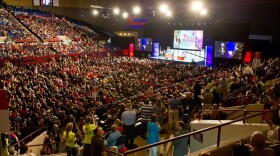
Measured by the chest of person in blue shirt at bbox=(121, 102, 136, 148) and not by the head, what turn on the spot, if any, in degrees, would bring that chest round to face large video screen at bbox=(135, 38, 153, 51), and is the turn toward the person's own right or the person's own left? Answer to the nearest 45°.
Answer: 0° — they already face it

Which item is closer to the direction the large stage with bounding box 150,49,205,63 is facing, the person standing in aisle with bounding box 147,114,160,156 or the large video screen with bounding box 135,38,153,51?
the person standing in aisle

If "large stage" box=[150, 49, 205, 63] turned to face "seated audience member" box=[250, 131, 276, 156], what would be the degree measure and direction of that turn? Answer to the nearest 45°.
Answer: approximately 45° to its left

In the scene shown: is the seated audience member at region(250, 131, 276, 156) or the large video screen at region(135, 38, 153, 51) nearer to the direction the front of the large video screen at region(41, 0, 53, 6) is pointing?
the seated audience member

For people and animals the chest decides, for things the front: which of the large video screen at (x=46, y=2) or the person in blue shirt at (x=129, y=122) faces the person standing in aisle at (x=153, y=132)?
the large video screen

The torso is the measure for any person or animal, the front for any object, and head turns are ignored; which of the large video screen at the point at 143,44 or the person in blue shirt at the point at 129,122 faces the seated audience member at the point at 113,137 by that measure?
the large video screen

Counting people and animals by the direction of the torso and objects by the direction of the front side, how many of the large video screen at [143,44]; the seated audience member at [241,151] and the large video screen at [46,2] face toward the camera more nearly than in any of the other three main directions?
2

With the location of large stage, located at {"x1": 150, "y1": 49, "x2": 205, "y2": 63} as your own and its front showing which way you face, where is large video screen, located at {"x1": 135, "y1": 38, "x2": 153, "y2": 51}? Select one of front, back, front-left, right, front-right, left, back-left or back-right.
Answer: right

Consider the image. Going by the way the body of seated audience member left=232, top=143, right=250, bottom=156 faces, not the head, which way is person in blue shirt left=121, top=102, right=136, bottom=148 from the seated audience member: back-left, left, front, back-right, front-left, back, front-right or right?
front-left

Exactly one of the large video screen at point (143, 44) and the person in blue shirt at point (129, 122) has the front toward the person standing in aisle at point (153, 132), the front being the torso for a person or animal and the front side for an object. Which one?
the large video screen

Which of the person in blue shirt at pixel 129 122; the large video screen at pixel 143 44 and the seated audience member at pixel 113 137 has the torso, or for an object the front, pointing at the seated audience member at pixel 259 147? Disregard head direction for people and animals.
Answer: the large video screen

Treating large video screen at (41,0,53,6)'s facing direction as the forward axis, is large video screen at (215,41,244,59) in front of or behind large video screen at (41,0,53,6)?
in front

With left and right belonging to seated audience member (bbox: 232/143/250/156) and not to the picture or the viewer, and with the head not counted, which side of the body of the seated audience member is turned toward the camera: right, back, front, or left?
back

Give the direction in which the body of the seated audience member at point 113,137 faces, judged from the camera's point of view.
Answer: away from the camera

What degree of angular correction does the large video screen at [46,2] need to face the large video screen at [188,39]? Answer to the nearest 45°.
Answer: approximately 45° to its left

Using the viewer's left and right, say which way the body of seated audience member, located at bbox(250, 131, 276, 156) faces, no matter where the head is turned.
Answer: facing away from the viewer

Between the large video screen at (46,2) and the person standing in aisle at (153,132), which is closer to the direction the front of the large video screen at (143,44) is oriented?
the person standing in aisle

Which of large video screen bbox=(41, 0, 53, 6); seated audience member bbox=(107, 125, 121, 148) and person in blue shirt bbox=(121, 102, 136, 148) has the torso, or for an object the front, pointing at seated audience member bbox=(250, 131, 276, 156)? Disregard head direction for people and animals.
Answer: the large video screen

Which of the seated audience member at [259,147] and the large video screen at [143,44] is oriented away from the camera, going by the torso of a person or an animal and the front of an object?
the seated audience member

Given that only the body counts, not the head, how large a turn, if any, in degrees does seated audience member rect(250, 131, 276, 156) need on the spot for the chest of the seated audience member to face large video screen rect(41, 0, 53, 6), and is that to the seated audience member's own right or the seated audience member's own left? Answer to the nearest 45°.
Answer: approximately 45° to the seated audience member's own left
